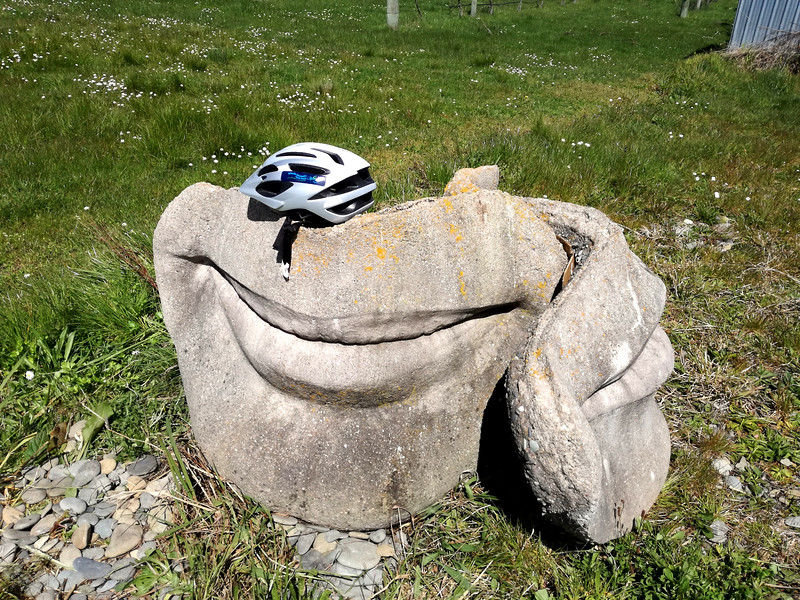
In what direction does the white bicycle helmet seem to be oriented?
to the viewer's left

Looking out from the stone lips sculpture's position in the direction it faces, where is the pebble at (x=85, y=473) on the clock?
The pebble is roughly at 3 o'clock from the stone lips sculpture.

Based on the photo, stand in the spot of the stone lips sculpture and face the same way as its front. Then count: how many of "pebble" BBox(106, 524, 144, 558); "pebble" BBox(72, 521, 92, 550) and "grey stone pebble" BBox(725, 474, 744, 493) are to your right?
2

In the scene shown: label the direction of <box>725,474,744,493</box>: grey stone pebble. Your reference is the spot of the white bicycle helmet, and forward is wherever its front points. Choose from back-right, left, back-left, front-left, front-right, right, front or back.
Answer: back

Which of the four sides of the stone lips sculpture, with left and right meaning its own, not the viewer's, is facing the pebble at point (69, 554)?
right

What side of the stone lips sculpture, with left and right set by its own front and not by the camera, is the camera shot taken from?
front

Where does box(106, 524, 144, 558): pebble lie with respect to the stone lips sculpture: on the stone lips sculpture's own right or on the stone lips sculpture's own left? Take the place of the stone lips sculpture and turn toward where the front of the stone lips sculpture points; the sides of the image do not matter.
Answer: on the stone lips sculpture's own right

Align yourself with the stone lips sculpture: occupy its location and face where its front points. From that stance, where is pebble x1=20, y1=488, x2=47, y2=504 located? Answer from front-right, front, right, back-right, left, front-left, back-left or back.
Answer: right

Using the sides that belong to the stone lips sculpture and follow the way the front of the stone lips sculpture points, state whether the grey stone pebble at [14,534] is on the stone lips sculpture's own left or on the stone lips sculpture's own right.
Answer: on the stone lips sculpture's own right

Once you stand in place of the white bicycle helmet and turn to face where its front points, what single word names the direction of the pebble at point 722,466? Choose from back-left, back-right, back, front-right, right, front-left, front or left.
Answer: back
